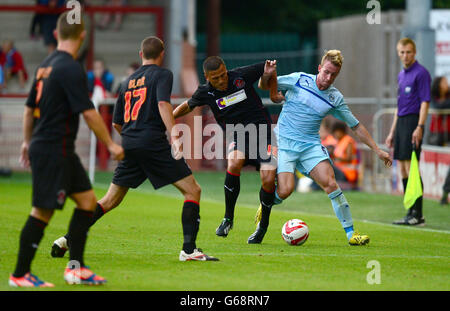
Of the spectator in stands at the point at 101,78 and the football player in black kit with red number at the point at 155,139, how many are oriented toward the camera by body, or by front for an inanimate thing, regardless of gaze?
1

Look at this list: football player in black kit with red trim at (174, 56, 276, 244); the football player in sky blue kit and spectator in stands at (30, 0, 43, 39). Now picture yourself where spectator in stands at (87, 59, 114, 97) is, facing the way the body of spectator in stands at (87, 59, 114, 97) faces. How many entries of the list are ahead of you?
2

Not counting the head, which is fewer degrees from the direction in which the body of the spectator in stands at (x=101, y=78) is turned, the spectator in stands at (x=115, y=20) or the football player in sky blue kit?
the football player in sky blue kit

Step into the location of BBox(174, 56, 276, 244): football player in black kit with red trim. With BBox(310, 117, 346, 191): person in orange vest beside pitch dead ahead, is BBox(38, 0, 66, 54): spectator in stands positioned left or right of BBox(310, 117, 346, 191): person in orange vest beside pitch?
left

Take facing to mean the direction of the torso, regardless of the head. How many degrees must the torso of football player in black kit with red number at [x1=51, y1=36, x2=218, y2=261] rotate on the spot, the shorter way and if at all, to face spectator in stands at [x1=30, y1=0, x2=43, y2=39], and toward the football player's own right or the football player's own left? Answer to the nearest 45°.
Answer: approximately 45° to the football player's own left

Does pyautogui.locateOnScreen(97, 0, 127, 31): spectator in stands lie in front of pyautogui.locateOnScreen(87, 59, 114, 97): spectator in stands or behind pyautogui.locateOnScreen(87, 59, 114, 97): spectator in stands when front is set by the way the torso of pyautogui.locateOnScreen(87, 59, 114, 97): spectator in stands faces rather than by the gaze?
behind

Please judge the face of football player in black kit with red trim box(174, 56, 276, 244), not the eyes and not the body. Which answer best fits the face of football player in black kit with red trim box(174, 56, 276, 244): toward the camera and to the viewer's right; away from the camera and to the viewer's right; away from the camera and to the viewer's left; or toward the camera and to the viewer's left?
toward the camera and to the viewer's right

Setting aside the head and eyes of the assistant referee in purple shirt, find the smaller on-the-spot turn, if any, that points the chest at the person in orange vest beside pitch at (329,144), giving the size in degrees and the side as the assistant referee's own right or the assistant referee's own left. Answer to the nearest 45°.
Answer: approximately 135° to the assistant referee's own right

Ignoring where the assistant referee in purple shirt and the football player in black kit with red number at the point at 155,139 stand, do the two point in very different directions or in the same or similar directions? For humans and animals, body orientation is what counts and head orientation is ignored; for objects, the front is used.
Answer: very different directions

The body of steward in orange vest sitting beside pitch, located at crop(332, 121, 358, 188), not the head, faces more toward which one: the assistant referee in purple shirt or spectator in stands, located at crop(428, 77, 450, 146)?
the assistant referee in purple shirt

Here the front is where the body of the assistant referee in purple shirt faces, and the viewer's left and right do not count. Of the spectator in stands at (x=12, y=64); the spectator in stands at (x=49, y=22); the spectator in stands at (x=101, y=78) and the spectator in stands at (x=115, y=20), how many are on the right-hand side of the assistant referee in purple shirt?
4

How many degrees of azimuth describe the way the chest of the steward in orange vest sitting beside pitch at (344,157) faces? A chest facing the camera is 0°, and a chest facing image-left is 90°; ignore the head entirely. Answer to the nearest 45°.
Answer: approximately 45°

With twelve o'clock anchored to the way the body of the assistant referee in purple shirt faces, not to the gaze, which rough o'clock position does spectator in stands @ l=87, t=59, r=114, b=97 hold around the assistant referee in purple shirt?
The spectator in stands is roughly at 3 o'clock from the assistant referee in purple shirt.

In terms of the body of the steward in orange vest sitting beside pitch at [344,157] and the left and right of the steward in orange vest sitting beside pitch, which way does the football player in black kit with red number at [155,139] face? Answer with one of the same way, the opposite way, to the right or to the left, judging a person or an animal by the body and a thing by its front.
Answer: the opposite way
